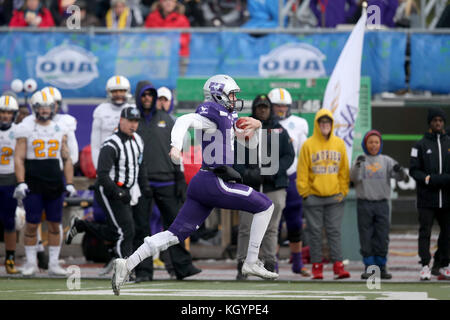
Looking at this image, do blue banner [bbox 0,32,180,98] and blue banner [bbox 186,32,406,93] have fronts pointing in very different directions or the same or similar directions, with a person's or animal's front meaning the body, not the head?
same or similar directions

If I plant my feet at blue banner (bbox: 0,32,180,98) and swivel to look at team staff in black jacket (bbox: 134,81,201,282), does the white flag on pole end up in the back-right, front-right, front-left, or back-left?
front-left

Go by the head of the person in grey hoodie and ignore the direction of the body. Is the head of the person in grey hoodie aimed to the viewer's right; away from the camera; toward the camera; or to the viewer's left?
toward the camera

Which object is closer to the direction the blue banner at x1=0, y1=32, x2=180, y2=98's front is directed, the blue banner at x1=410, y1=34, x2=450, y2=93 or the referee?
the referee

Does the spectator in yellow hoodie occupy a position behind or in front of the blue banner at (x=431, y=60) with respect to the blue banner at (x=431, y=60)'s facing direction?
in front

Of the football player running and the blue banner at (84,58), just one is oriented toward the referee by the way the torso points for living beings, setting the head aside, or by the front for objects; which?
the blue banner

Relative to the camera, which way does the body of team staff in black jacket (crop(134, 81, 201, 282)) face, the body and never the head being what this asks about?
toward the camera

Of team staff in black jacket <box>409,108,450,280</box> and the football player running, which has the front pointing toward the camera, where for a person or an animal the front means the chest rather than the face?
the team staff in black jacket

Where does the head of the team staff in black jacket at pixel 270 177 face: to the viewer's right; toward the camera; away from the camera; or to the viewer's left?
toward the camera

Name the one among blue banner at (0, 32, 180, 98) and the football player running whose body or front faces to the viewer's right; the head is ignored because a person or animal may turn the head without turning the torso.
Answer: the football player running

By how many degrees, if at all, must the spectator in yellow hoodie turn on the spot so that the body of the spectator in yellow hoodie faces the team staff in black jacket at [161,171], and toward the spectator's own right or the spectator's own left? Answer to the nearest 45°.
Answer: approximately 90° to the spectator's own right

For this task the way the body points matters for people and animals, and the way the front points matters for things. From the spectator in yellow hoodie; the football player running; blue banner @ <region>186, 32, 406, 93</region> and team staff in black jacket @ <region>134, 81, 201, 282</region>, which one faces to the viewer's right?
the football player running

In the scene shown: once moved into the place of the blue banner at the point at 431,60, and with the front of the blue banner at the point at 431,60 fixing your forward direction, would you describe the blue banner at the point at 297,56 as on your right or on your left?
on your right

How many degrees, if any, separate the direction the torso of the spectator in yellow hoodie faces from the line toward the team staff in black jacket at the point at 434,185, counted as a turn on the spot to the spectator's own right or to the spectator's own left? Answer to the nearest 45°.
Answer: approximately 90° to the spectator's own left

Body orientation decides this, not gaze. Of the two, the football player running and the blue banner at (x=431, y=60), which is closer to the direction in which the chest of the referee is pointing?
the football player running

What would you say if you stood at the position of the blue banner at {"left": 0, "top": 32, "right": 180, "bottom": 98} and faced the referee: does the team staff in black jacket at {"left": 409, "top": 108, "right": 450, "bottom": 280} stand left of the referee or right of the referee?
left

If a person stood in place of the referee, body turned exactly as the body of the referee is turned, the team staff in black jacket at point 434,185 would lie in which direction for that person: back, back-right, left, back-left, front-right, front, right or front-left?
front-left

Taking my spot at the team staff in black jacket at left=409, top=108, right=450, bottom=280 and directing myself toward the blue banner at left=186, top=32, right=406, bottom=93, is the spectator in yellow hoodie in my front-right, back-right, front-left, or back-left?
front-left

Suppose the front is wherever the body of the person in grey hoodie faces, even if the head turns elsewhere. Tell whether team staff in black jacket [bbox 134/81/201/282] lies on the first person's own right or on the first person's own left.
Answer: on the first person's own right

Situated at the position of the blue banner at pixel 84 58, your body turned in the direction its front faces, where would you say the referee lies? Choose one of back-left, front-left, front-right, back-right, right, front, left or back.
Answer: front

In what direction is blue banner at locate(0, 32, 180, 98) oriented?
toward the camera

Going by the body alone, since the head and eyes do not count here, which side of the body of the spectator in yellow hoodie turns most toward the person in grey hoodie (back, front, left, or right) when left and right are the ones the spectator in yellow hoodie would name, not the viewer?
left

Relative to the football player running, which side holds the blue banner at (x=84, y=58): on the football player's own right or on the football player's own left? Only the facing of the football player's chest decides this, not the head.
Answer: on the football player's own left
